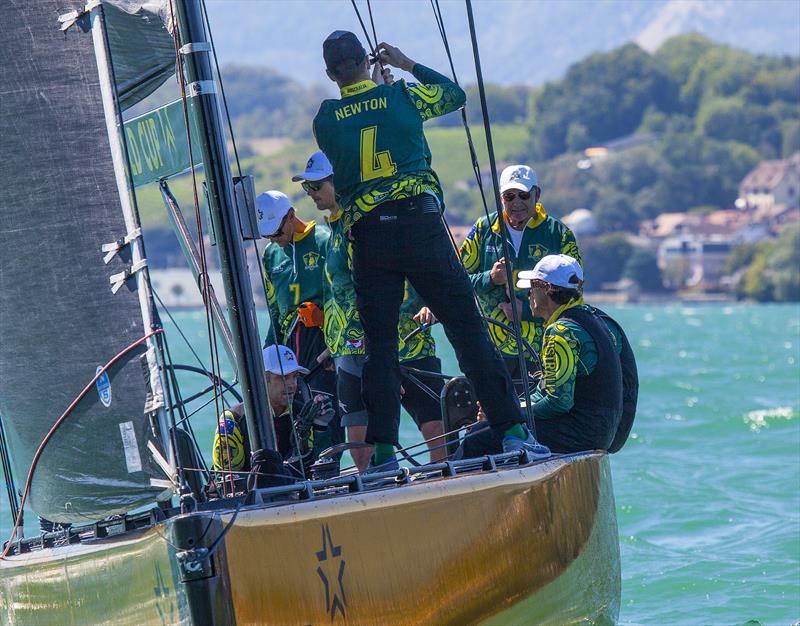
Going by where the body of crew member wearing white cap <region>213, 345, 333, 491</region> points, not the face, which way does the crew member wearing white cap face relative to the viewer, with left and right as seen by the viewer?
facing the viewer and to the right of the viewer

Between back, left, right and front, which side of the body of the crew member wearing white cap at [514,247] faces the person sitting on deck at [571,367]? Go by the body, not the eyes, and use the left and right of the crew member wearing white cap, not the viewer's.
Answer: front

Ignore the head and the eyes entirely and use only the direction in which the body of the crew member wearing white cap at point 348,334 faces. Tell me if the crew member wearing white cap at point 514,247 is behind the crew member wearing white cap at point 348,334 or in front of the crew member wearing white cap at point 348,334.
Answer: behind

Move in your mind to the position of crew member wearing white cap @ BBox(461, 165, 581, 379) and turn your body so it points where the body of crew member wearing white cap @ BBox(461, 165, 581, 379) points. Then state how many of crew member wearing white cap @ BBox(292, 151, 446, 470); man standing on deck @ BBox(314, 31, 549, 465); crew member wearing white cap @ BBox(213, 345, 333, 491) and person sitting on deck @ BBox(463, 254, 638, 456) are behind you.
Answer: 0

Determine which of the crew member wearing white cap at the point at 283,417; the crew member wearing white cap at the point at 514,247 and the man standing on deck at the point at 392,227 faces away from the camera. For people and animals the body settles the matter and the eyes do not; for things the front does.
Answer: the man standing on deck

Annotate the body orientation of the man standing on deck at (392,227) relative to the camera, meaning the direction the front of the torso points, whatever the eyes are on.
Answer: away from the camera

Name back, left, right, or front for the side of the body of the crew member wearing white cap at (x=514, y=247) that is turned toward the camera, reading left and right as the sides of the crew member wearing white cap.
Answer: front

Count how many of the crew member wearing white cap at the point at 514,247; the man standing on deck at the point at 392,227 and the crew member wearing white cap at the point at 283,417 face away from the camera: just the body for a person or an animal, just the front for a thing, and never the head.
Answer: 1

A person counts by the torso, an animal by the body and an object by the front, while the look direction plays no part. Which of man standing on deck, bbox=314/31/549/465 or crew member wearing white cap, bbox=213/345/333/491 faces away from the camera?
the man standing on deck

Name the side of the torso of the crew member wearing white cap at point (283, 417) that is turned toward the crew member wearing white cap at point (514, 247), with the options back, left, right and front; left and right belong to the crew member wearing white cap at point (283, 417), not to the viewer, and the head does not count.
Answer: left

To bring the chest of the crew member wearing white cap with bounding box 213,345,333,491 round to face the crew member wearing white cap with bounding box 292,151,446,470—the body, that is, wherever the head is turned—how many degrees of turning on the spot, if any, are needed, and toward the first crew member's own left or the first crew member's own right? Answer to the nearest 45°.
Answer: approximately 90° to the first crew member's own left

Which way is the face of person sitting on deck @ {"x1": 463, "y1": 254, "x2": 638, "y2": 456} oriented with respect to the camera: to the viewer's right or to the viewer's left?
to the viewer's left
